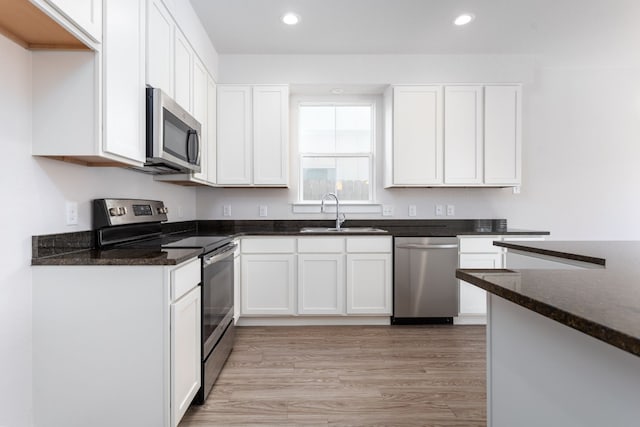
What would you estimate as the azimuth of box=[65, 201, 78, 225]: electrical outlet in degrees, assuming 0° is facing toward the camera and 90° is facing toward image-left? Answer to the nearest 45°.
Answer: approximately 315°

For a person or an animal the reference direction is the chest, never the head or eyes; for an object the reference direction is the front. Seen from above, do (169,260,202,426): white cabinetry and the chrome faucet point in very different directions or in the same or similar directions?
very different directions

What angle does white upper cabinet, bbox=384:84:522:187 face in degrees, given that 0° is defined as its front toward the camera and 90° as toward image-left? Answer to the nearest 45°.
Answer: approximately 0°

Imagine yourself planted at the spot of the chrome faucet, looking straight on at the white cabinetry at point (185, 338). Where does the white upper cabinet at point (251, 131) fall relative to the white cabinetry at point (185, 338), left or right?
right

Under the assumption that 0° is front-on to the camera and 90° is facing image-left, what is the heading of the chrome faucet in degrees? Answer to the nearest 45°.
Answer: approximately 45°

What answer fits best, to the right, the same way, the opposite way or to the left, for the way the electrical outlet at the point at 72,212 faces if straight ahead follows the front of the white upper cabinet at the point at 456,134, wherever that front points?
to the left

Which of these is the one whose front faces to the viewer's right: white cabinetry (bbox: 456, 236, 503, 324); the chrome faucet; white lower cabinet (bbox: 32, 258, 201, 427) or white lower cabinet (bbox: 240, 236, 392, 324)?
white lower cabinet (bbox: 32, 258, 201, 427)

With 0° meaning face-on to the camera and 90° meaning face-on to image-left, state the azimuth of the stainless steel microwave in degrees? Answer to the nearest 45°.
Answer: approximately 315°

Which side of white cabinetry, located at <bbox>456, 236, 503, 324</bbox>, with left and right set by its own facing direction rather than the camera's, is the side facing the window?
right
